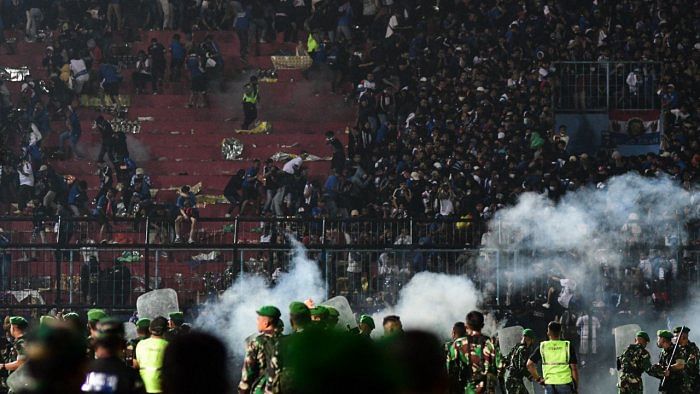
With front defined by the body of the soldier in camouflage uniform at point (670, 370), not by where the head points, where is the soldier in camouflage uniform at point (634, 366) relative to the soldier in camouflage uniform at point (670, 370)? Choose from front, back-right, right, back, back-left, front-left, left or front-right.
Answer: front-left

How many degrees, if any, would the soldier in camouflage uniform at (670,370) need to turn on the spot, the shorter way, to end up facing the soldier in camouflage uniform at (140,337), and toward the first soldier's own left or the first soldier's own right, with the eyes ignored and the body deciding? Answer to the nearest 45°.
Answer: approximately 45° to the first soldier's own left

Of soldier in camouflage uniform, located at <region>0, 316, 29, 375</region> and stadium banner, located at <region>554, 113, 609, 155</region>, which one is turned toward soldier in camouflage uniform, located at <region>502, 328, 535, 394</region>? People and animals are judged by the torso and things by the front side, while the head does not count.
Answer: the stadium banner

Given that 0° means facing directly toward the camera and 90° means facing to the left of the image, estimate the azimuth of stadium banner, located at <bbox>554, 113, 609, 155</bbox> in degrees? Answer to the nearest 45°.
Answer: approximately 0°

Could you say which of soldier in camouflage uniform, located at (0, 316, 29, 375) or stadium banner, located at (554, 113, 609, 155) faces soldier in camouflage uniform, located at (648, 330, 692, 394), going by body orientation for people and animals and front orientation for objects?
the stadium banner

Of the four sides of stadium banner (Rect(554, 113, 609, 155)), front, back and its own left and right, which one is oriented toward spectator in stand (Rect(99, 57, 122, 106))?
right

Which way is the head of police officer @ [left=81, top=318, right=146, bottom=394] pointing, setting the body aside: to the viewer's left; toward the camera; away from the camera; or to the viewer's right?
away from the camera

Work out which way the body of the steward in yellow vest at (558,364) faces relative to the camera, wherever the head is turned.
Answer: away from the camera
